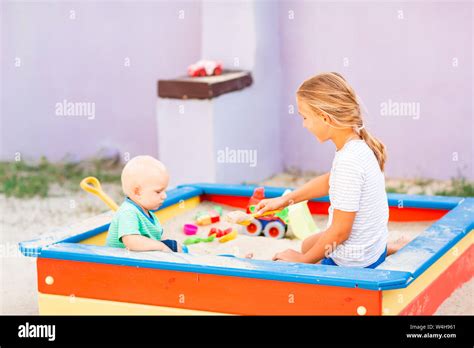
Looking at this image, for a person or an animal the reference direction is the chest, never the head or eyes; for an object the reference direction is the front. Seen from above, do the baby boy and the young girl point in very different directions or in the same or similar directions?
very different directions

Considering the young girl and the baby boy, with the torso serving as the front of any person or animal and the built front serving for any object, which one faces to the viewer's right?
the baby boy

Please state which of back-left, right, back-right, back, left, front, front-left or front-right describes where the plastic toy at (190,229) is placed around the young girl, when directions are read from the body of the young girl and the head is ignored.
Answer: front-right

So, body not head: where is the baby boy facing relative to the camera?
to the viewer's right

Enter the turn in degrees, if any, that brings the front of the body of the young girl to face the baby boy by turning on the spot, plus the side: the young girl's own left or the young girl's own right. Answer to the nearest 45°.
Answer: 0° — they already face them

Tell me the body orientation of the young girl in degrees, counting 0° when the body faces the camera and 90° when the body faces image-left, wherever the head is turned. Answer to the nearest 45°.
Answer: approximately 90°

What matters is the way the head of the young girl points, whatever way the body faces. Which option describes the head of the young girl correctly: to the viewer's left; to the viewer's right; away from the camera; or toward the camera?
to the viewer's left

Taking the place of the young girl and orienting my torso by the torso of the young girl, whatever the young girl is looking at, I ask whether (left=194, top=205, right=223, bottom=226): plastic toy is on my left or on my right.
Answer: on my right

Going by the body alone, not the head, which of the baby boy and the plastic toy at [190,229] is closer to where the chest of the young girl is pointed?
the baby boy

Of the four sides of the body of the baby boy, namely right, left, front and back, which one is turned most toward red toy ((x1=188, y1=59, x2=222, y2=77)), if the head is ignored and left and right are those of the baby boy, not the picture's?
left

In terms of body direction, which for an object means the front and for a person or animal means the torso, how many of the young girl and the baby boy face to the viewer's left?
1

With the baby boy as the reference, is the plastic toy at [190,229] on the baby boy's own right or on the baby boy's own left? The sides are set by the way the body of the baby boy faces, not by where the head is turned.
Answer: on the baby boy's own left

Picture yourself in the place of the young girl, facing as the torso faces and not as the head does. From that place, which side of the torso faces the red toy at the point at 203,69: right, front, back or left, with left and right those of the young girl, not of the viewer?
right
